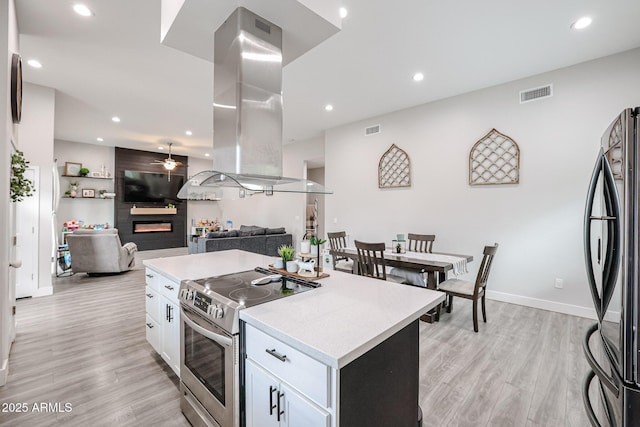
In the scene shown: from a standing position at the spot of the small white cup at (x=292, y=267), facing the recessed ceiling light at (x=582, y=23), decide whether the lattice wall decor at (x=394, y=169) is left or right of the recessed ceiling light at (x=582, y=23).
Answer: left

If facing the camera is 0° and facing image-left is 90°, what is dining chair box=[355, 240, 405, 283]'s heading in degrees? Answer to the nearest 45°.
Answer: approximately 225°

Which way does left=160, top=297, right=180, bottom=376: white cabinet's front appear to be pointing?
to the viewer's left

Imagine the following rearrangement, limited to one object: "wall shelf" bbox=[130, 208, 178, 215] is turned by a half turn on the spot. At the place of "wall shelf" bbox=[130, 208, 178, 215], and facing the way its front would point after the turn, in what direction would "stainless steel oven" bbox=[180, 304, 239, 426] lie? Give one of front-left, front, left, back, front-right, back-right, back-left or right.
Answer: back

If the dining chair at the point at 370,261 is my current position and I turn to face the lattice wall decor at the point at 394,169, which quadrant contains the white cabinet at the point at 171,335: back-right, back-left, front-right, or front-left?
back-left

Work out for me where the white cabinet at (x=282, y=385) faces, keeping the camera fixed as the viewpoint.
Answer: facing the viewer and to the left of the viewer

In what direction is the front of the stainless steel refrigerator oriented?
to the viewer's left

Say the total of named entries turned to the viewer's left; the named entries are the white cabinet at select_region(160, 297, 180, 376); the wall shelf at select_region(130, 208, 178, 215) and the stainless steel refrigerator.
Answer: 2

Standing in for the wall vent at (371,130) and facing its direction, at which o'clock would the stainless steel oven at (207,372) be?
The stainless steel oven is roughly at 11 o'clock from the wall vent.

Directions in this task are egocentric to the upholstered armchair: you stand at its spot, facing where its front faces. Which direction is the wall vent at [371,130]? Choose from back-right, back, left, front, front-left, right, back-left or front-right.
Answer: right

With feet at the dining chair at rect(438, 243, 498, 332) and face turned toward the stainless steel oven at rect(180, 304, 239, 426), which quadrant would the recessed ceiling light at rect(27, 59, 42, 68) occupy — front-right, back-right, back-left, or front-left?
front-right

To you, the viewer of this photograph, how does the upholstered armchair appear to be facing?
facing away from the viewer and to the right of the viewer

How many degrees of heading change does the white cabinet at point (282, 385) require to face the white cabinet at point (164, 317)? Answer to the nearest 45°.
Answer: approximately 90° to its right

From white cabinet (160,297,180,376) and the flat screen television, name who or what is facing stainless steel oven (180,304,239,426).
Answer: the flat screen television

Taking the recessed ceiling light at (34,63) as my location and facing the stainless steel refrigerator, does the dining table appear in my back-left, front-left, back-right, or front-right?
front-left

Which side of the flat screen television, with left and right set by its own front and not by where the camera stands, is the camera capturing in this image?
front

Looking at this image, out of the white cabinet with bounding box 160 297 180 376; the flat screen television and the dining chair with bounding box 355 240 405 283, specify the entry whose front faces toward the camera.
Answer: the flat screen television

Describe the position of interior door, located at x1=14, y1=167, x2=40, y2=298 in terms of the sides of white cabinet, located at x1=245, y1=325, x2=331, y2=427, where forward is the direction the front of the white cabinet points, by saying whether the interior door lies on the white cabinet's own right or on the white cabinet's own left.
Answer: on the white cabinet's own right
